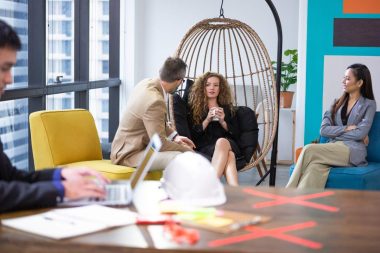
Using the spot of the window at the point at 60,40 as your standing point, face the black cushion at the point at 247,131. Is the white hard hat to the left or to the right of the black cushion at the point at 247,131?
right

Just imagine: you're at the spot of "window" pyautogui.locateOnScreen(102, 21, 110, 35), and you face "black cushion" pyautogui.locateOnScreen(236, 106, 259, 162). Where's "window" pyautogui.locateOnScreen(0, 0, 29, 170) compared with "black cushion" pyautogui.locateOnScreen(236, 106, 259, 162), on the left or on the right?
right

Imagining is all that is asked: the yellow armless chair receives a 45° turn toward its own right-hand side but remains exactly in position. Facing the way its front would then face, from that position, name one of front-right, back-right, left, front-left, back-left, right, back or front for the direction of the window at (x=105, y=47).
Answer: back

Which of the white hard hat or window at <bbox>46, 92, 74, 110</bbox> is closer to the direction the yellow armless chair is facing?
the white hard hat

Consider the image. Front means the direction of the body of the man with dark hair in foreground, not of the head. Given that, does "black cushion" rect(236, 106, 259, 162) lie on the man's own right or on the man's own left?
on the man's own left

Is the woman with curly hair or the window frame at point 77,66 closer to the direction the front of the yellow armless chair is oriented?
the woman with curly hair

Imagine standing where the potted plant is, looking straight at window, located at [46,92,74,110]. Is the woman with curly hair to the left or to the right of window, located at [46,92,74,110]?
left

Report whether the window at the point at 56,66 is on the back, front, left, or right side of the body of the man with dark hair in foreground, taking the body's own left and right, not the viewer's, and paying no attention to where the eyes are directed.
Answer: left

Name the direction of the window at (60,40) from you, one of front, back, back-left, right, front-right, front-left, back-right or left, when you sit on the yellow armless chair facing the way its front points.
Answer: back-left

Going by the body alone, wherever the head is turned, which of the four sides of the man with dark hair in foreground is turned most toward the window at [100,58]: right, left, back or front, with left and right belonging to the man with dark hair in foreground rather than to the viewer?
left

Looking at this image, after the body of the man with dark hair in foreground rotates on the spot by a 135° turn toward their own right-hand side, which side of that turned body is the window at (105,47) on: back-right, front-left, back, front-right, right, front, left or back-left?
back-right

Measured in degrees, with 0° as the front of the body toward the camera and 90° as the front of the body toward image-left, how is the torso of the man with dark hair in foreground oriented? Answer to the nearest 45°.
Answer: approximately 270°

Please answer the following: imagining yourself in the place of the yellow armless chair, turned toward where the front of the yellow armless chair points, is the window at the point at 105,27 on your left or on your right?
on your left

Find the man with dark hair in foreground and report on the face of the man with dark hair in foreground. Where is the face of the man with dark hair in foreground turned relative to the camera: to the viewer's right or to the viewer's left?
to the viewer's right
